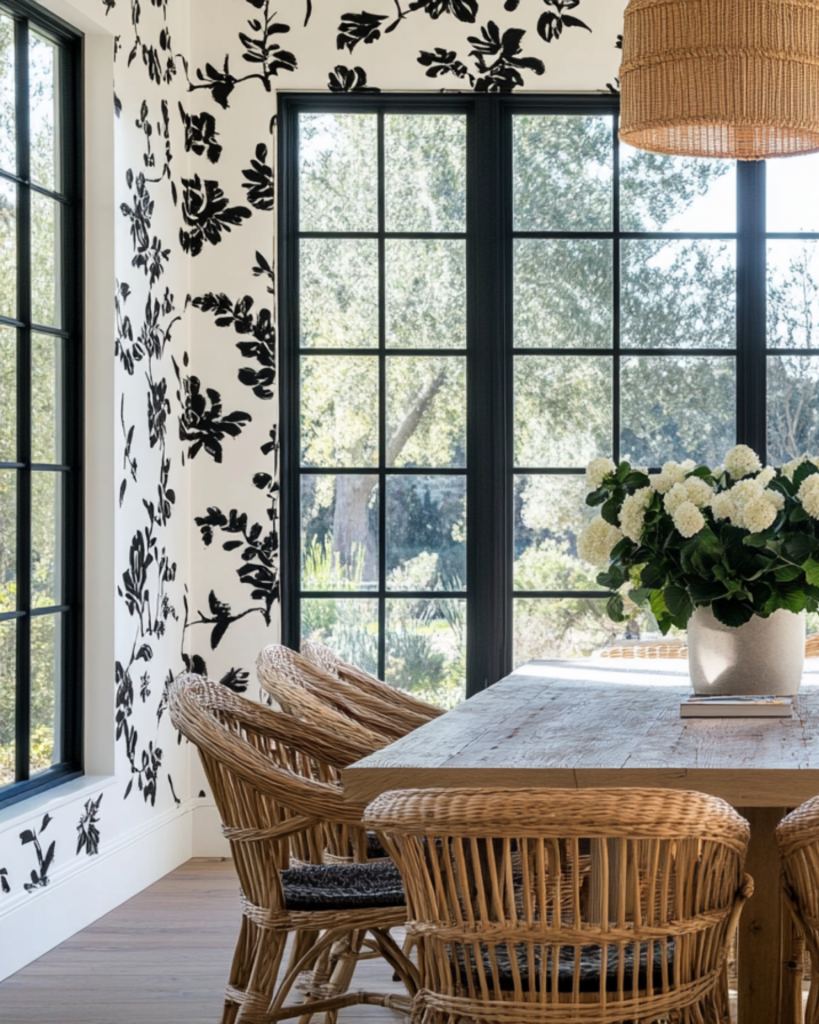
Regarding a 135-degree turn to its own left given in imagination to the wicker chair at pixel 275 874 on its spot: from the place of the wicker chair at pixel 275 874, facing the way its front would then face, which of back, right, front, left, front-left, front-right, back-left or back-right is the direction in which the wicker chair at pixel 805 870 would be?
back

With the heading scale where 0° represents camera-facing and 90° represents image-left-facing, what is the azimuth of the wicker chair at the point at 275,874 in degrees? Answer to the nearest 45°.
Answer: approximately 270°

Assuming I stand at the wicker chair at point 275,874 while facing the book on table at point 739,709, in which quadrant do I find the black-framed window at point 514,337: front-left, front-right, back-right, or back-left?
front-left

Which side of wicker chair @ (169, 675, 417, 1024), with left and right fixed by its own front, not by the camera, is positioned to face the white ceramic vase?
front

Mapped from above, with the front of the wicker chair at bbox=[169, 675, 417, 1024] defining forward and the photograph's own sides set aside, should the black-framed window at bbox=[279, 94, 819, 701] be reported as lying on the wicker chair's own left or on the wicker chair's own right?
on the wicker chair's own left

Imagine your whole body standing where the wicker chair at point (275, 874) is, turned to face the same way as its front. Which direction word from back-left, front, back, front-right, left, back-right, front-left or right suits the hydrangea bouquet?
front

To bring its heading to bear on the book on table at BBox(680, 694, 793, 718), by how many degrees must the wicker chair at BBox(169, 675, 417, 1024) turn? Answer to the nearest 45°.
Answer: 0° — it already faces it
